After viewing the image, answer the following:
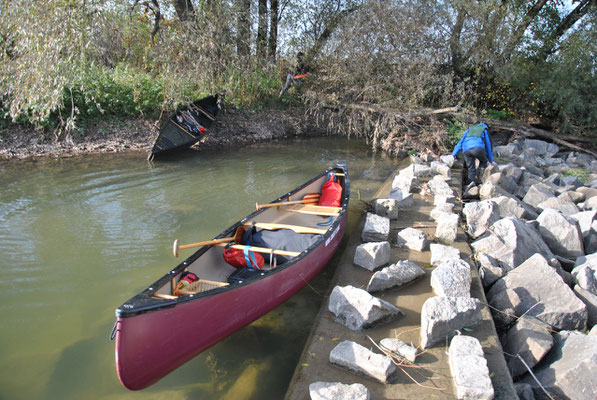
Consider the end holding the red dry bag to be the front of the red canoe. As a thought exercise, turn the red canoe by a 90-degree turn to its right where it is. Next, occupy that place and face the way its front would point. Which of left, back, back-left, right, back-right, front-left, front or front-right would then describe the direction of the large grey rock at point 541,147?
left

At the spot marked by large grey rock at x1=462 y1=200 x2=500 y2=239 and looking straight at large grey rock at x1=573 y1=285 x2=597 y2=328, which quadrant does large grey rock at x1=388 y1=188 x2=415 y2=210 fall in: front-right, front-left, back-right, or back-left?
back-right

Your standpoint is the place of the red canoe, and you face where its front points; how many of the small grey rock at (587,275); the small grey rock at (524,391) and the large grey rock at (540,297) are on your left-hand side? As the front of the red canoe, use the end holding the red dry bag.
0

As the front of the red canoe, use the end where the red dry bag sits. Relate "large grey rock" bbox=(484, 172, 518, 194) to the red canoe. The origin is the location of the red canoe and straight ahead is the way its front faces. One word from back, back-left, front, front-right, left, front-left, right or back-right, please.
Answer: front

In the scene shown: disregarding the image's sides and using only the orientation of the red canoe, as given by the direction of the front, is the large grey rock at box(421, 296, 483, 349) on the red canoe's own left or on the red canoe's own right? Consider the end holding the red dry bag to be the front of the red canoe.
on the red canoe's own right

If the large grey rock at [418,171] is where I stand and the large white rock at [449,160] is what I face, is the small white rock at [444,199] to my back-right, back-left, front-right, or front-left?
back-right

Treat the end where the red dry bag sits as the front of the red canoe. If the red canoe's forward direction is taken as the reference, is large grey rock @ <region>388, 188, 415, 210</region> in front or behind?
in front

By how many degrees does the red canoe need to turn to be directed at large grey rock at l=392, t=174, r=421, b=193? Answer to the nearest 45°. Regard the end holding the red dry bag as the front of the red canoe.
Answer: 0° — it already faces it
